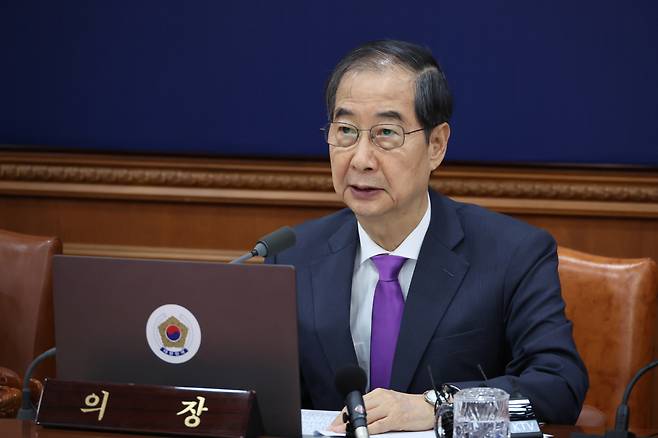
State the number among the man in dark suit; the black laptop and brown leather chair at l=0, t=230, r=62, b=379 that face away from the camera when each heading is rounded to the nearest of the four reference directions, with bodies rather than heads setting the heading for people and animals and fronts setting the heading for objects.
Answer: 1

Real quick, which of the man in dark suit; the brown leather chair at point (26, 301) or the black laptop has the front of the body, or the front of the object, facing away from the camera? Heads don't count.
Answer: the black laptop

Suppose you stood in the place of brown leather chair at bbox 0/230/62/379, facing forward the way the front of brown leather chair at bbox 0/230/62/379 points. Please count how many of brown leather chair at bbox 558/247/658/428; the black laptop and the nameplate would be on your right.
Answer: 0

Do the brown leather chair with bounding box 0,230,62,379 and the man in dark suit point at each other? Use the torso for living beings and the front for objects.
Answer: no

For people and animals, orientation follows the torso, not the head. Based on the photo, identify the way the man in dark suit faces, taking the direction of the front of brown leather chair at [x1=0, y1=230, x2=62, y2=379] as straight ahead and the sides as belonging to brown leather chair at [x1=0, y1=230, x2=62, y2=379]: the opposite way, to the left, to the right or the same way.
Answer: the same way

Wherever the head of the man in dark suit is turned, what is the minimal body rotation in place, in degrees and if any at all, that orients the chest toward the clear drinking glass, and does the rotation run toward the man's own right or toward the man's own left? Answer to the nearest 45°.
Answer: approximately 45° to the man's own left

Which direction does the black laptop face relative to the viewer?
away from the camera

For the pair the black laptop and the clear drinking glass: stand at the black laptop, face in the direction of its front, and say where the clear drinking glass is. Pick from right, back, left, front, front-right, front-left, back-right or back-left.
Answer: right

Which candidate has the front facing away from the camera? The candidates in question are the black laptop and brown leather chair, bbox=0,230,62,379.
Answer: the black laptop

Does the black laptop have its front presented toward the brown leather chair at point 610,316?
no

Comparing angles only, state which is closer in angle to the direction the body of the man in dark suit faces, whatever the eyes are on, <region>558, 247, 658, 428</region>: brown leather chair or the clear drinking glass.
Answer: the clear drinking glass

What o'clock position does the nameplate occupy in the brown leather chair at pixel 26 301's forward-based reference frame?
The nameplate is roughly at 10 o'clock from the brown leather chair.

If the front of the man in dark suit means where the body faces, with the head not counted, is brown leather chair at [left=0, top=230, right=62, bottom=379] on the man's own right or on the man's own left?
on the man's own right

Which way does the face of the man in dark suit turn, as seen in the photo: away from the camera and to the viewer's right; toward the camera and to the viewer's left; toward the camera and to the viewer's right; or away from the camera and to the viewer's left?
toward the camera and to the viewer's left

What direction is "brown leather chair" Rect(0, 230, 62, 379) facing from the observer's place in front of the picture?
facing the viewer and to the left of the viewer

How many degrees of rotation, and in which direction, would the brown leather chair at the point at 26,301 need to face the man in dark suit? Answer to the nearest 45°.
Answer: approximately 90° to its left

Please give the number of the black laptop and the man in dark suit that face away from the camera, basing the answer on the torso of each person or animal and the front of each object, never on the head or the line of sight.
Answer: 1
